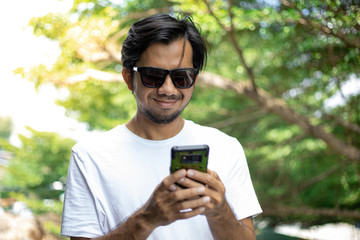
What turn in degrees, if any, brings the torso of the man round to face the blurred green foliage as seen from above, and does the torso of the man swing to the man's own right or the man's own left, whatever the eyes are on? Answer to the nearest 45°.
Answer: approximately 180°

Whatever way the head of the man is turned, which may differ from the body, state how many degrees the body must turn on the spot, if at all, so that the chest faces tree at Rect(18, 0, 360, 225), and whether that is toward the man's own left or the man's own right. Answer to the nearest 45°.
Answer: approximately 180°

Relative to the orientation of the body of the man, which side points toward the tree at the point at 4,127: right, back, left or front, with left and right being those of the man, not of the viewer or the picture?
back

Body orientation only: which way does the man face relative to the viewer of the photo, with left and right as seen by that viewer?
facing the viewer

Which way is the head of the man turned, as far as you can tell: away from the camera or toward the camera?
toward the camera
